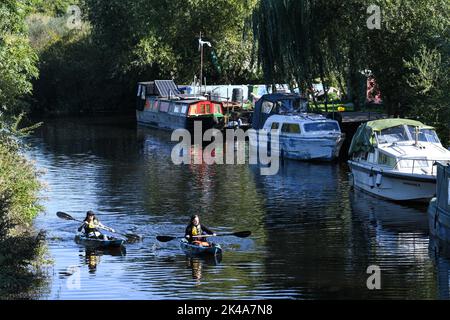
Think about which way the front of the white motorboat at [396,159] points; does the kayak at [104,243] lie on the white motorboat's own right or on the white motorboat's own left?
on the white motorboat's own right

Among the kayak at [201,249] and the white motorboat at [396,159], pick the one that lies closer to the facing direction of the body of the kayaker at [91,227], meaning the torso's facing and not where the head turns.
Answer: the kayak

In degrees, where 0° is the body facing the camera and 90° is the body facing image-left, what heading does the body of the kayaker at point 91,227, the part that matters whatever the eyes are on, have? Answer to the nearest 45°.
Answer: approximately 315°

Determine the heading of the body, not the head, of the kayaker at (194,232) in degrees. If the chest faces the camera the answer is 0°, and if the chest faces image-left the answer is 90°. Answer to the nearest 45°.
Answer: approximately 315°

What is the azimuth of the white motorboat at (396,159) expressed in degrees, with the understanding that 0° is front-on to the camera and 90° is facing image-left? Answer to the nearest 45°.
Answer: approximately 315°

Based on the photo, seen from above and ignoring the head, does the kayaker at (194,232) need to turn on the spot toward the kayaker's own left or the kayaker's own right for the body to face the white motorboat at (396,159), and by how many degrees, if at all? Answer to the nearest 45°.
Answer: approximately 90° to the kayaker's own left

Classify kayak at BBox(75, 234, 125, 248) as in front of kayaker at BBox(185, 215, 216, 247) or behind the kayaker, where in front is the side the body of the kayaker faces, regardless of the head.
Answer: behind

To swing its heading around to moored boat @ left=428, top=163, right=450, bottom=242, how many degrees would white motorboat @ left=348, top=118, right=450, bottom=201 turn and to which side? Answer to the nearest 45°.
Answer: approximately 45° to its right
